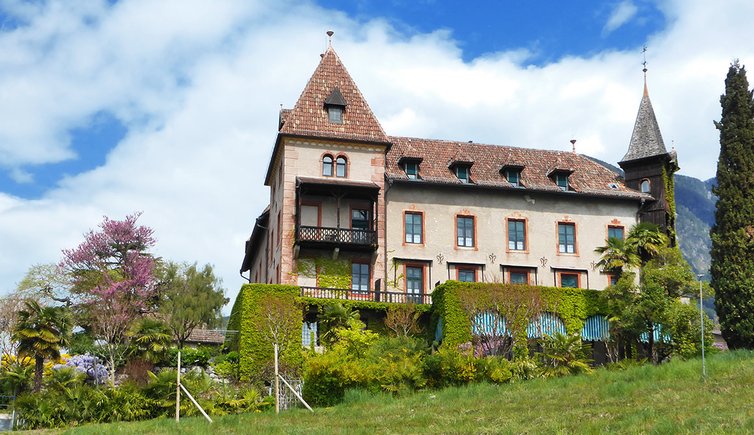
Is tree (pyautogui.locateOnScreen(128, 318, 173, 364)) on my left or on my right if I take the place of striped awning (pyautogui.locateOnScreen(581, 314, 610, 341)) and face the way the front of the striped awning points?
on my right

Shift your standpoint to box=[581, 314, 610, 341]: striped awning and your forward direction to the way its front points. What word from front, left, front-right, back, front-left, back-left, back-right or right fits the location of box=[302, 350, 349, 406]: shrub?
front-right

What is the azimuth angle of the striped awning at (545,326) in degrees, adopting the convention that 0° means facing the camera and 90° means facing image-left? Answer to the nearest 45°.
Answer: approximately 0°

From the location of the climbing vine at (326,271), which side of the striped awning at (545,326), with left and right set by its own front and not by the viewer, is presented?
right

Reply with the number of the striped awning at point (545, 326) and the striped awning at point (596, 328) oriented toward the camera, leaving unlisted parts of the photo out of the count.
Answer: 2

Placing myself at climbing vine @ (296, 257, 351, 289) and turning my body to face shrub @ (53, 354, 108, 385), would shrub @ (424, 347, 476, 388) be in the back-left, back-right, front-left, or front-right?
back-left

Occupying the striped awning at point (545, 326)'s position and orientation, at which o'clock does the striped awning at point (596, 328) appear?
the striped awning at point (596, 328) is roughly at 8 o'clock from the striped awning at point (545, 326).

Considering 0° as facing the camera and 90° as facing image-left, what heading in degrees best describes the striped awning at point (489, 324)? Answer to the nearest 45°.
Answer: approximately 0°

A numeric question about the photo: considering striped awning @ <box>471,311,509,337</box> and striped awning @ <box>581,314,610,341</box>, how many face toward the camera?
2

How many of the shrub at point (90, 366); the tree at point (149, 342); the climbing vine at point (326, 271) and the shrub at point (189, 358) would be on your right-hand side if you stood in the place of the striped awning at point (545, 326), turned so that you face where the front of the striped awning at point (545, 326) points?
4

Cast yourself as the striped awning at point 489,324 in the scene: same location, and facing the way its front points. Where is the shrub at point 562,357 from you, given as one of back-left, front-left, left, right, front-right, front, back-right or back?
front-left
